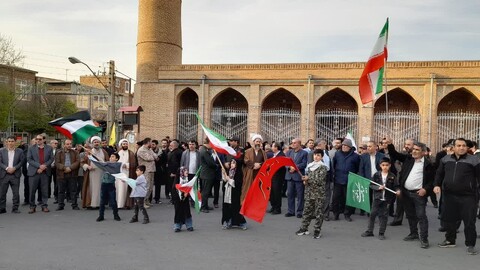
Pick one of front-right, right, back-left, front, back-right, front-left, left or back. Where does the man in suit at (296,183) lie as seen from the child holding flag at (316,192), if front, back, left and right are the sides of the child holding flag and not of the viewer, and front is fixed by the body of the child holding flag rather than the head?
back-right

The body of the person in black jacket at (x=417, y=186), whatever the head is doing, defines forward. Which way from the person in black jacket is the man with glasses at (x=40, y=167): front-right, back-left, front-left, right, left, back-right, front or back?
front-right

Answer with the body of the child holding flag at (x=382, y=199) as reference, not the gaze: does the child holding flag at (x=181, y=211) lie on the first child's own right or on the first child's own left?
on the first child's own right

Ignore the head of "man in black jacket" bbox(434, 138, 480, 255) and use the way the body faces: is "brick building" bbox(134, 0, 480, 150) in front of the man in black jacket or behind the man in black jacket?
behind

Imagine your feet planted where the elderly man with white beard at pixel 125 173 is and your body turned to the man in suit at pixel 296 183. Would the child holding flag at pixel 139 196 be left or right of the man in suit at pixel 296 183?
right

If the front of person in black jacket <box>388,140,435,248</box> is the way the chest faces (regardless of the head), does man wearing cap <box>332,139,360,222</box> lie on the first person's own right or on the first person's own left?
on the first person's own right

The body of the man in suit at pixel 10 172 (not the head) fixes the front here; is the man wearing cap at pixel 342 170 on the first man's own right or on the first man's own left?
on the first man's own left

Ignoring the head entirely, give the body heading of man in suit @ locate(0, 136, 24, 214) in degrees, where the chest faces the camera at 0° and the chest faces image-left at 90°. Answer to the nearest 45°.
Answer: approximately 0°

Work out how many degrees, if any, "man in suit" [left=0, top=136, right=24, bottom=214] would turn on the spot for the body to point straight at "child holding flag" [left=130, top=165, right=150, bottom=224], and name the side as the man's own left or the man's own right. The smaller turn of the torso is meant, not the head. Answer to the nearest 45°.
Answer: approximately 45° to the man's own left

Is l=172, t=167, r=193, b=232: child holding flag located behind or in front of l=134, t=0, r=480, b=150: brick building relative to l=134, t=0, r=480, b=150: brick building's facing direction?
in front

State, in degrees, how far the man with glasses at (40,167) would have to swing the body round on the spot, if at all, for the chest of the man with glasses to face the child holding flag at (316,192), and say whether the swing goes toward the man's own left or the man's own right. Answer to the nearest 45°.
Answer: approximately 45° to the man's own left
